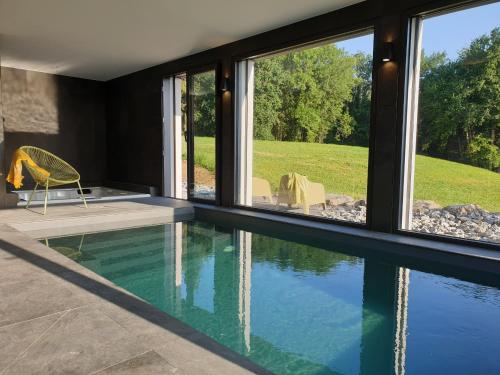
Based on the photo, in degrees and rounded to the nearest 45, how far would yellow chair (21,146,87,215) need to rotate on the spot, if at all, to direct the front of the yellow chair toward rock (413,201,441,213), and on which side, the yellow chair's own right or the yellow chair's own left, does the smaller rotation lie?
0° — it already faces it

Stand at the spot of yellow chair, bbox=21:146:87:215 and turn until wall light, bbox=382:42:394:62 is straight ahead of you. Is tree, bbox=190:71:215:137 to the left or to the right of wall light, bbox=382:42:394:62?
left

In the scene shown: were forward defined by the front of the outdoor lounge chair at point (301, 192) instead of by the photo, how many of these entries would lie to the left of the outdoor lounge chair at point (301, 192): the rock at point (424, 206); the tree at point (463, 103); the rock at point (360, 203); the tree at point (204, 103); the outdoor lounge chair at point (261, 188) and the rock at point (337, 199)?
2

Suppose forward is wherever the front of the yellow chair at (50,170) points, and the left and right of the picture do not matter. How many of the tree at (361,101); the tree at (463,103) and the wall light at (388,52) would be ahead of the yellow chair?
3

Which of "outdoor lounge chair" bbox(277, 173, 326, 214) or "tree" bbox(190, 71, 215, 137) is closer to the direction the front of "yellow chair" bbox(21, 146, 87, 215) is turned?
the outdoor lounge chair

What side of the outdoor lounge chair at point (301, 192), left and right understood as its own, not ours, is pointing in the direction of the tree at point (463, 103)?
front

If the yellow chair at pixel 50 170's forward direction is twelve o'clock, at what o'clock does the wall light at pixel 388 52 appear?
The wall light is roughly at 12 o'clock from the yellow chair.

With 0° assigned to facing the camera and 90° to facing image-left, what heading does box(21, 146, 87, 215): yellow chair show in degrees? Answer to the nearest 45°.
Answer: approximately 315°

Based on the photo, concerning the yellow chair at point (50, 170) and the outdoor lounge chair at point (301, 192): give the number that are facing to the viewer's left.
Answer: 0

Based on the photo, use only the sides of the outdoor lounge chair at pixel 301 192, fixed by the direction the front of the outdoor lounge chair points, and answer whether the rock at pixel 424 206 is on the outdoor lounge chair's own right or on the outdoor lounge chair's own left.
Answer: on the outdoor lounge chair's own right

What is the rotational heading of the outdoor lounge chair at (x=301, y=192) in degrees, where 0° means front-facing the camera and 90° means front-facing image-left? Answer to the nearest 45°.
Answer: approximately 225°

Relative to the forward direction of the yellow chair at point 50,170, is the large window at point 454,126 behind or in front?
in front

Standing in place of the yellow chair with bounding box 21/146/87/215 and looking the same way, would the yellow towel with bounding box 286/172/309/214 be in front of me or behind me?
in front

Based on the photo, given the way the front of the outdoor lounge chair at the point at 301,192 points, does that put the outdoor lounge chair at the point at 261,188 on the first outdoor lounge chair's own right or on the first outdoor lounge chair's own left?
on the first outdoor lounge chair's own left
